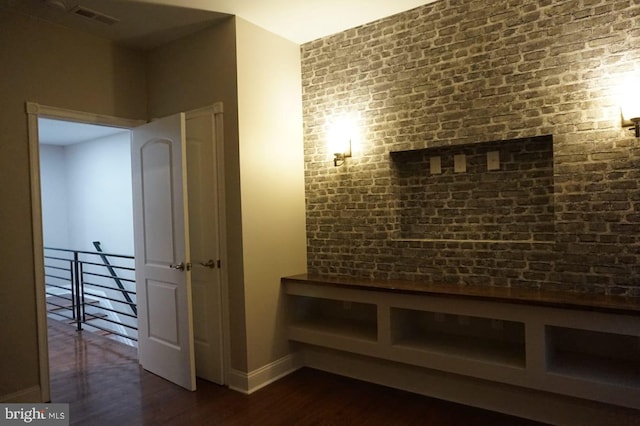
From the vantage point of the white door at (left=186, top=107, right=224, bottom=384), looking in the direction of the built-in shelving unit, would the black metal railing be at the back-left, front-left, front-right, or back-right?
back-left

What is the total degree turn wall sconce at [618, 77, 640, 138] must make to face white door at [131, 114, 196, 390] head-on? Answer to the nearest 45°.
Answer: approximately 90° to its right

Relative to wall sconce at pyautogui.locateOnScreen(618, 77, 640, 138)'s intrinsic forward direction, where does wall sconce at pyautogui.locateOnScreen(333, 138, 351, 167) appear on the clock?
wall sconce at pyautogui.locateOnScreen(333, 138, 351, 167) is roughly at 3 o'clock from wall sconce at pyautogui.locateOnScreen(618, 77, 640, 138).

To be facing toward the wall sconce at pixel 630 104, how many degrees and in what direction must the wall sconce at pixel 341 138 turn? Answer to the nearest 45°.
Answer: approximately 90° to its left

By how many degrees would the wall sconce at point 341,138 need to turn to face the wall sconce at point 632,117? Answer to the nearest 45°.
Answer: approximately 90° to its left

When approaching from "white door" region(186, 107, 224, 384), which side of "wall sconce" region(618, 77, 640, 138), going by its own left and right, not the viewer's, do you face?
right

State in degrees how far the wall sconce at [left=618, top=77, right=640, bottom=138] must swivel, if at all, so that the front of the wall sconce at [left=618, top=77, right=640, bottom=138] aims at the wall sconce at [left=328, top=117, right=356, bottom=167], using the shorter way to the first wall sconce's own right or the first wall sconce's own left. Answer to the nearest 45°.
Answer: approximately 90° to the first wall sconce's own right

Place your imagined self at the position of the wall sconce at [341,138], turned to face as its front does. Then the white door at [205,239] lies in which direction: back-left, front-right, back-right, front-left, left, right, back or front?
front-right

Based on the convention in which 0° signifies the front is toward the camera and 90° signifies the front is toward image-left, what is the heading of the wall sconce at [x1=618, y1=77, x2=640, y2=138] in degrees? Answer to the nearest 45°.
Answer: approximately 0°
